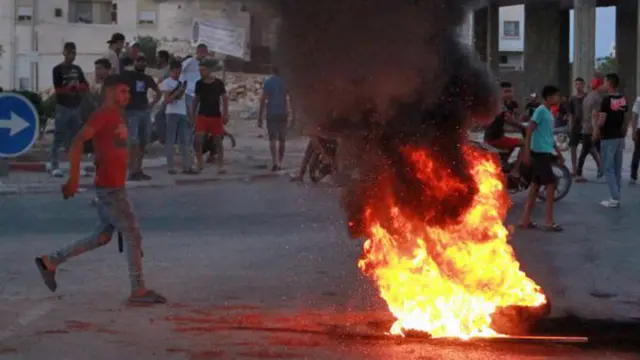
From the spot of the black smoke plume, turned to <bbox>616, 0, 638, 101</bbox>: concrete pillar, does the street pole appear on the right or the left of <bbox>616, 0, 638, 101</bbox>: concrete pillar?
left

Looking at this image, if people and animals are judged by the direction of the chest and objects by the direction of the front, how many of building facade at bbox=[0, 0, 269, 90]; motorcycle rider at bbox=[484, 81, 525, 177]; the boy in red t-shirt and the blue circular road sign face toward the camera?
2

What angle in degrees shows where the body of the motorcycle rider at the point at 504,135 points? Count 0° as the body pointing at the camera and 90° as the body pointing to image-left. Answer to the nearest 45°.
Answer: approximately 270°
